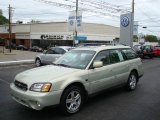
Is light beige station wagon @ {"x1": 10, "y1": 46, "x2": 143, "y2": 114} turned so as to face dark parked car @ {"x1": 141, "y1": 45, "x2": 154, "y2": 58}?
no

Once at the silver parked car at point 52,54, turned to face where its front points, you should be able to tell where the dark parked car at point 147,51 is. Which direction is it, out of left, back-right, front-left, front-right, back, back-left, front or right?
back-right

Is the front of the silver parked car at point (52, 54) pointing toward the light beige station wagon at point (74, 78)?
no

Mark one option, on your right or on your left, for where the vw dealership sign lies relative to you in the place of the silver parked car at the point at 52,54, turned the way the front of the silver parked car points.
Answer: on your right

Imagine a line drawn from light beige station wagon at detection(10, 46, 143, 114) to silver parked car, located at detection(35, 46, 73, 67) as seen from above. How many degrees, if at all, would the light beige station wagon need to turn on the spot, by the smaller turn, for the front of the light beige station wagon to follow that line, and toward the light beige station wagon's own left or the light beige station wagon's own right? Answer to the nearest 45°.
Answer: approximately 135° to the light beige station wagon's own right

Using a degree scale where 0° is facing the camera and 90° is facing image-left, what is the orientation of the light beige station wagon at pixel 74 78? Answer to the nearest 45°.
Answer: approximately 45°

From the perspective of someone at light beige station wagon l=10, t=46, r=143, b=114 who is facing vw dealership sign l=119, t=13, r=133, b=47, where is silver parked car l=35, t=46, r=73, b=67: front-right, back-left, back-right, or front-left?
front-left

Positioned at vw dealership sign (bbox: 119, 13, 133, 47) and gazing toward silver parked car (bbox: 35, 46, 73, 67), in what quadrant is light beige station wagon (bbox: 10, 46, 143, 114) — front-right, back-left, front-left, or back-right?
front-left

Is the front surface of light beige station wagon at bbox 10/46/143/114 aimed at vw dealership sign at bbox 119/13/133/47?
no

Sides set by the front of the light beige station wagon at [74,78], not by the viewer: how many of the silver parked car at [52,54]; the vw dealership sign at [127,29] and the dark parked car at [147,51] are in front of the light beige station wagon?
0

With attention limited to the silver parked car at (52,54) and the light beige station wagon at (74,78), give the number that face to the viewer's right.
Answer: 0

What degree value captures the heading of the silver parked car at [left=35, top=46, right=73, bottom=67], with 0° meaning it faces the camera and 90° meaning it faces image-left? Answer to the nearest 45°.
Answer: approximately 90°
